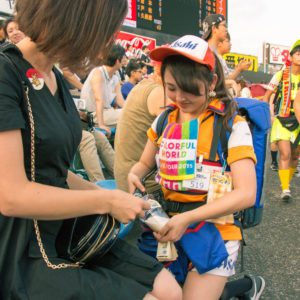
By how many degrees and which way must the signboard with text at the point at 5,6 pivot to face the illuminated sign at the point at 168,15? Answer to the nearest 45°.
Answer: approximately 135° to its left

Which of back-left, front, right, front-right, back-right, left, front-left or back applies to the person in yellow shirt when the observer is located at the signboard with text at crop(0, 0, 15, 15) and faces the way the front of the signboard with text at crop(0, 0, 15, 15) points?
front-left

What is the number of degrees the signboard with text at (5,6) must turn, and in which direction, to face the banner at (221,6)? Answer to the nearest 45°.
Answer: approximately 135° to its left

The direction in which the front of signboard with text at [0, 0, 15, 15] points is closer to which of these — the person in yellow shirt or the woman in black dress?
the woman in black dress

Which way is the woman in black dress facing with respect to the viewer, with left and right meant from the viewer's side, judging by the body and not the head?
facing the viewer and to the right of the viewer

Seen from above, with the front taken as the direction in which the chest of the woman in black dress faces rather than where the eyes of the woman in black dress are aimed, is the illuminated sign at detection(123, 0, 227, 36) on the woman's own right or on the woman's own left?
on the woman's own left

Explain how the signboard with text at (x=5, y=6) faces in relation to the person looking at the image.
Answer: facing the viewer

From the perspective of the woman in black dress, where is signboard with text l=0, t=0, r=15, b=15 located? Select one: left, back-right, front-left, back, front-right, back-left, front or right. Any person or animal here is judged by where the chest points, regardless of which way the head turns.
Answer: back-left

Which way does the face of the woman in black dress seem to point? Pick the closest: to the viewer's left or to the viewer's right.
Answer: to the viewer's right

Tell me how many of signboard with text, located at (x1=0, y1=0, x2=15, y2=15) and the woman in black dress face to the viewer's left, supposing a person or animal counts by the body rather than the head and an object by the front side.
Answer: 0
